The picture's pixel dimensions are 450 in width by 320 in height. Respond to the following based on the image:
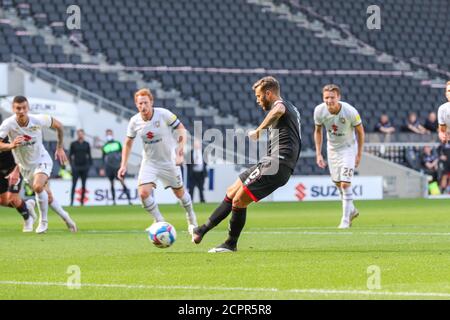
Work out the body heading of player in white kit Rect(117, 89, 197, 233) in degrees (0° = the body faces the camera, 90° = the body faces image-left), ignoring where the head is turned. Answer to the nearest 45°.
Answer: approximately 45°

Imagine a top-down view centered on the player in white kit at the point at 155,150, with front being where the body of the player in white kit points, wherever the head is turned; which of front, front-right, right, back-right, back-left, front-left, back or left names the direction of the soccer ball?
front-left

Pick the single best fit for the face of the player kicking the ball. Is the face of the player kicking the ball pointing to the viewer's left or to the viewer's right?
to the viewer's left

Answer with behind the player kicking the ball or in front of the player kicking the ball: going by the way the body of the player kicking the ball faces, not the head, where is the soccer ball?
in front

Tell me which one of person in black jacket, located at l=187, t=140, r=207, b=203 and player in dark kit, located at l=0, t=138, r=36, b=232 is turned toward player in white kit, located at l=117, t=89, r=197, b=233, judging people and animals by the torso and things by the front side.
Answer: the person in black jacket

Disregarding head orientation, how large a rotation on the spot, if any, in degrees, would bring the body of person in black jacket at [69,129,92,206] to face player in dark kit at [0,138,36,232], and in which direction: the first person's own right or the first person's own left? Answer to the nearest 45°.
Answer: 0° — they already face them

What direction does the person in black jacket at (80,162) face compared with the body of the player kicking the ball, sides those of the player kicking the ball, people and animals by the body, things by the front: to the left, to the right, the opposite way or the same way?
to the left

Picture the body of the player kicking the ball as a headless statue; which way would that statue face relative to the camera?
to the viewer's left

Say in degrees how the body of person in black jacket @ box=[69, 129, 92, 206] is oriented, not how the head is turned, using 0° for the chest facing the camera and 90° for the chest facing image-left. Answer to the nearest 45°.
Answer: approximately 0°
